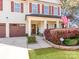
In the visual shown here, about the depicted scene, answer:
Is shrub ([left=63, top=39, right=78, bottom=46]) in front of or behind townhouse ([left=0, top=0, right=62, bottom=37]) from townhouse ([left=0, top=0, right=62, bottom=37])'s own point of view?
in front

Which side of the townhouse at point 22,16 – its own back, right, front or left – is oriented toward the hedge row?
front
